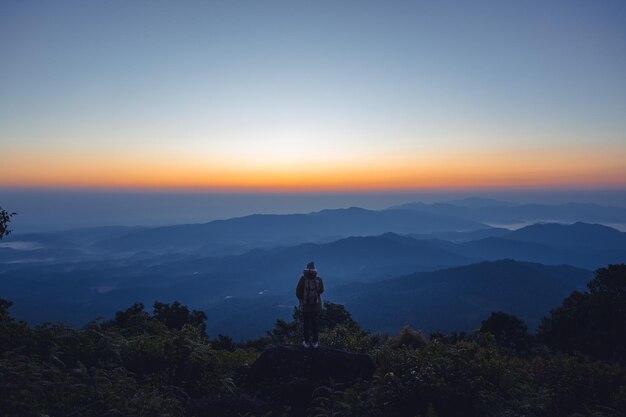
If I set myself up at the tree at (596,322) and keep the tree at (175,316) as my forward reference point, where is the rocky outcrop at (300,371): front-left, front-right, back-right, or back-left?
front-left

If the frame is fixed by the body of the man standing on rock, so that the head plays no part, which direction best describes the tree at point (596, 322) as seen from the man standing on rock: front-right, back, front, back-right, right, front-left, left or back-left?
front-right

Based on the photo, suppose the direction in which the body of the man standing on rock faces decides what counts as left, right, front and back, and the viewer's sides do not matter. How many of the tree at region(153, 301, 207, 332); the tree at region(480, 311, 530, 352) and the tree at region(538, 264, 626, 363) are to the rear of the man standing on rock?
0

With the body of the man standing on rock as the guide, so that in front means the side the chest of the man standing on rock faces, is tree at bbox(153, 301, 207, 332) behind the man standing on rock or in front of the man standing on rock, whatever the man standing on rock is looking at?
in front

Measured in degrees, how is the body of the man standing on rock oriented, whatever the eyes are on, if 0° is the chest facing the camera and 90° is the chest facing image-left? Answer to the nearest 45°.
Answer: approximately 180°

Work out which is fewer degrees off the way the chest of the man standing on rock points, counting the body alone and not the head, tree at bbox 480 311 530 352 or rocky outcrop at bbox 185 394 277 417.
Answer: the tree

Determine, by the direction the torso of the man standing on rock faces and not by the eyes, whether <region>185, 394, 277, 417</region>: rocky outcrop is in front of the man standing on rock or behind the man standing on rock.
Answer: behind
